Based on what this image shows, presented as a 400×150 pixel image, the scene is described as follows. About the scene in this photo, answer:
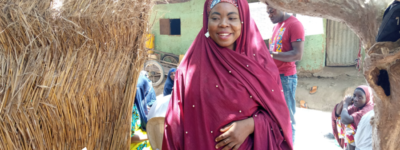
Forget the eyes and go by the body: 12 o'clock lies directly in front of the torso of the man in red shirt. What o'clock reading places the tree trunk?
The tree trunk is roughly at 10 o'clock from the man in red shirt.

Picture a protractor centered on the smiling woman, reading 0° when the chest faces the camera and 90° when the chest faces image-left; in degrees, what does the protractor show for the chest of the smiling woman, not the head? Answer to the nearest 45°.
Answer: approximately 0°

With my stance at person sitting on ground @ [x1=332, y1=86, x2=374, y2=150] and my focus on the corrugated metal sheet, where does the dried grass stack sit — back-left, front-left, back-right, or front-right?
back-left

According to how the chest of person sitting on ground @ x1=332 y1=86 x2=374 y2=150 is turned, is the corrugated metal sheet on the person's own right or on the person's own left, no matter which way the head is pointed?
on the person's own right

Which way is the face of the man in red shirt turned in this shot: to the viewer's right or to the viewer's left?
to the viewer's left

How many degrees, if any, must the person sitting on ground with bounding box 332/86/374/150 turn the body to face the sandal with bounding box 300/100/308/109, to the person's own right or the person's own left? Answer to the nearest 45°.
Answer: approximately 135° to the person's own right

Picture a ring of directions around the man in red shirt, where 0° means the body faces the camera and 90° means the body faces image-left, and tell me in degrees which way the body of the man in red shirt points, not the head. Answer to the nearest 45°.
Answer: approximately 45°
